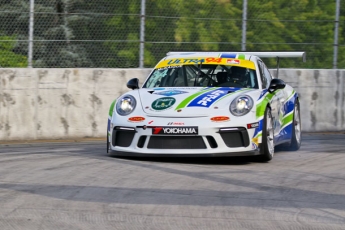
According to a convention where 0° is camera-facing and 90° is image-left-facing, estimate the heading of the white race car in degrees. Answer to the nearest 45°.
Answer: approximately 0°

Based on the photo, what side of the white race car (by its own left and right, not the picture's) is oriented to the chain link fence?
back
